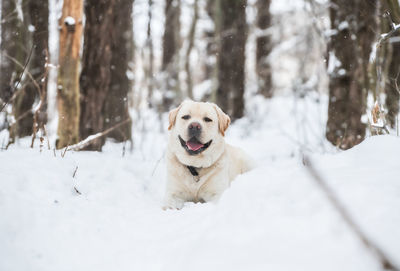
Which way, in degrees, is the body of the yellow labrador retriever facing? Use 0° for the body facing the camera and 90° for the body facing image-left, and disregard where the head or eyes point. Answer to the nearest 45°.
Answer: approximately 45°

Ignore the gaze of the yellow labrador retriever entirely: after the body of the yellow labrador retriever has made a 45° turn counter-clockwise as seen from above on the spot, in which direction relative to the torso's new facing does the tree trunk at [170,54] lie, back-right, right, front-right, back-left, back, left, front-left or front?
back

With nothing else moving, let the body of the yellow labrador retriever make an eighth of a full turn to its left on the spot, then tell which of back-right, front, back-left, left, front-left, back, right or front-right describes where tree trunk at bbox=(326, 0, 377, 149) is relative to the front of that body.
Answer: back-left

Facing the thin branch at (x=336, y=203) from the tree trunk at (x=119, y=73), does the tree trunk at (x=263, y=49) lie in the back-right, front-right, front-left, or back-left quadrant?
back-left

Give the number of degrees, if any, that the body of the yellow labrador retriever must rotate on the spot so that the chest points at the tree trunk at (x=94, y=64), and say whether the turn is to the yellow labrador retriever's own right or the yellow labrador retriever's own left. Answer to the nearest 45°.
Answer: approximately 90° to the yellow labrador retriever's own right

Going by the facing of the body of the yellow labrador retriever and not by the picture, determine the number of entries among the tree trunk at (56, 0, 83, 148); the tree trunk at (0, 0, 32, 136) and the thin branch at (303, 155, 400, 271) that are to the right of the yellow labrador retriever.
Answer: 2

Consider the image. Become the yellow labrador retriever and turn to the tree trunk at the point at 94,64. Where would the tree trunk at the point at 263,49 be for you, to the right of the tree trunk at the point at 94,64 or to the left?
right

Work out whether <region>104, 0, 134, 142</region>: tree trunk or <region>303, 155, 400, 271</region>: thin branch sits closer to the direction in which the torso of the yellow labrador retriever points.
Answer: the thin branch

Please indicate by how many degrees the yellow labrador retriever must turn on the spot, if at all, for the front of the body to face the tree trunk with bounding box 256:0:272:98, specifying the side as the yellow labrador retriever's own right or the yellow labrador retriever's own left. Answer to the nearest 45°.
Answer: approximately 135° to the yellow labrador retriever's own right

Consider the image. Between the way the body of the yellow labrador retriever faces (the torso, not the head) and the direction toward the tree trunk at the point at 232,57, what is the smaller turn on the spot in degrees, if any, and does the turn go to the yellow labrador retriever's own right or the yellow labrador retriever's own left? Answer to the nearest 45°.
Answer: approximately 135° to the yellow labrador retriever's own right
